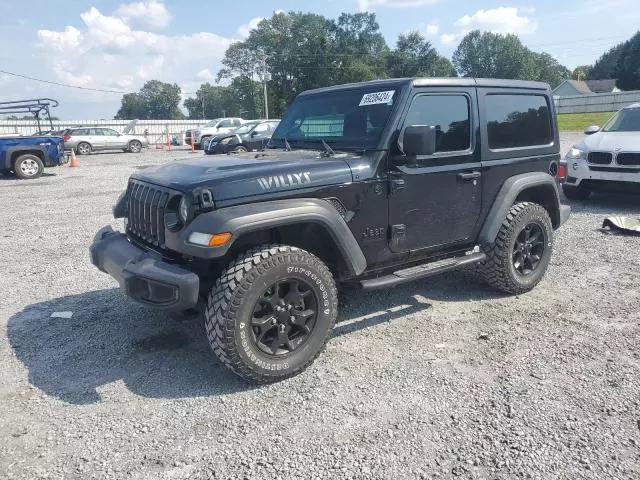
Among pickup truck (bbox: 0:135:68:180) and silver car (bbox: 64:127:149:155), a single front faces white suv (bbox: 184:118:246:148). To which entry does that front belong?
the silver car

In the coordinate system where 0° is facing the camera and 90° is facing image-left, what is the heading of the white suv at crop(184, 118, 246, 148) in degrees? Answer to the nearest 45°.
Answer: approximately 45°

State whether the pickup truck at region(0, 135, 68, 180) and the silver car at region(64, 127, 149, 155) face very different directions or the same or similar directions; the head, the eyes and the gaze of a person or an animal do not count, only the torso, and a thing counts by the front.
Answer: very different directions

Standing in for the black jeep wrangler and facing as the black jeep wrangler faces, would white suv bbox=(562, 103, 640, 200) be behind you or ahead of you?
behind

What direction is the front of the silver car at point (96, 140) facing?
to the viewer's right

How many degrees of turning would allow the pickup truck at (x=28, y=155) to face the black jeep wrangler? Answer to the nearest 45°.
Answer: approximately 90° to its left

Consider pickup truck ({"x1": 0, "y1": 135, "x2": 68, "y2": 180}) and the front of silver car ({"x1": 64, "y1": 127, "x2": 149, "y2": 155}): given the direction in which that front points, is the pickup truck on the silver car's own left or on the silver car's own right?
on the silver car's own right

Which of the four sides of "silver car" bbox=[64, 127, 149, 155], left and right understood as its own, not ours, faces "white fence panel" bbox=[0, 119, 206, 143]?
left

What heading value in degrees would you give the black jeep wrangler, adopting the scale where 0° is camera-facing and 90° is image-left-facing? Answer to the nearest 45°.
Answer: approximately 45°

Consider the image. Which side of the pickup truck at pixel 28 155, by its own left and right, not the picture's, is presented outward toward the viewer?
left

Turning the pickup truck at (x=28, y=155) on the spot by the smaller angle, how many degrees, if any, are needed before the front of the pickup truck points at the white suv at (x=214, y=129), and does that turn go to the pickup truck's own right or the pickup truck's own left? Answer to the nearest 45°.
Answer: approximately 135° to the pickup truck's own right

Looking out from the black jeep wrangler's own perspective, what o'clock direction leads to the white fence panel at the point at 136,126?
The white fence panel is roughly at 4 o'clock from the black jeep wrangler.

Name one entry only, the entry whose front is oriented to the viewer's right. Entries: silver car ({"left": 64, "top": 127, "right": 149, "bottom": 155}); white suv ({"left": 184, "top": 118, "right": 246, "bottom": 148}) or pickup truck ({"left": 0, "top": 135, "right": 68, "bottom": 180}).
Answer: the silver car
